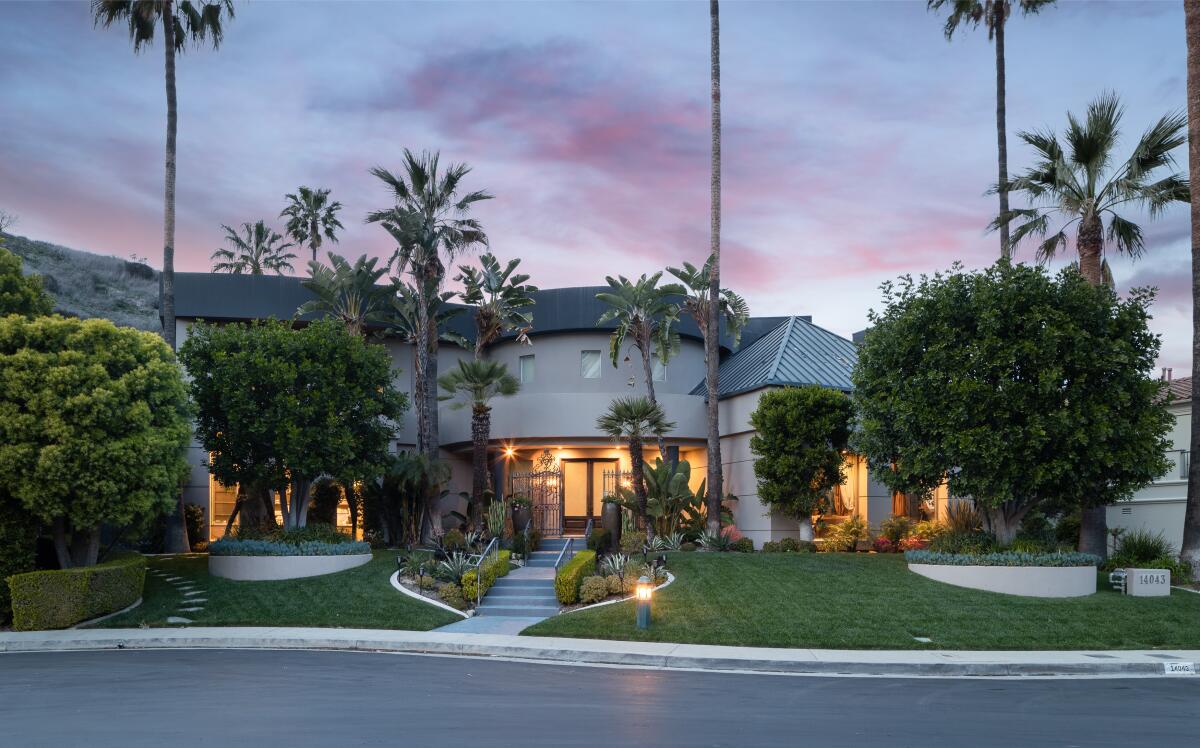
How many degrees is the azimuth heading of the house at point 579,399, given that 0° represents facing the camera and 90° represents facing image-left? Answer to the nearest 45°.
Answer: approximately 0°

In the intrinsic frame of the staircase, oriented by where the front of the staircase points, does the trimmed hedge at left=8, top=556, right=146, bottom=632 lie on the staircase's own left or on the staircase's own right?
on the staircase's own right

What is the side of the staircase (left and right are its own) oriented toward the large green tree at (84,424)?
right

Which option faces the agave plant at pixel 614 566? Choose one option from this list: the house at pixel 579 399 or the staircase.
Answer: the house

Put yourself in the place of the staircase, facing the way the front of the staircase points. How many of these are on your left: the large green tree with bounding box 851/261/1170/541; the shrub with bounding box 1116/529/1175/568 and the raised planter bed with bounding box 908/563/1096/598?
3

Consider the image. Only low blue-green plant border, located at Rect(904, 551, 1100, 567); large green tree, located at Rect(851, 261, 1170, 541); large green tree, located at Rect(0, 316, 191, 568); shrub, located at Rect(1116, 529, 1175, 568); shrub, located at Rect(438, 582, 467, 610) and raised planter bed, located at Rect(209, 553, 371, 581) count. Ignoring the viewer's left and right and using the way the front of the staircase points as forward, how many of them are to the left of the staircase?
3

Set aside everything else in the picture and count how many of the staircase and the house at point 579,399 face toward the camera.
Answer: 2

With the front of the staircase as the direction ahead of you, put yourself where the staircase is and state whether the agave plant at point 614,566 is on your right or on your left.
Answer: on your left

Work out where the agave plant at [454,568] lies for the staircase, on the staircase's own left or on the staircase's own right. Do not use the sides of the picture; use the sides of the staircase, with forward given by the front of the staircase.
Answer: on the staircase's own right
